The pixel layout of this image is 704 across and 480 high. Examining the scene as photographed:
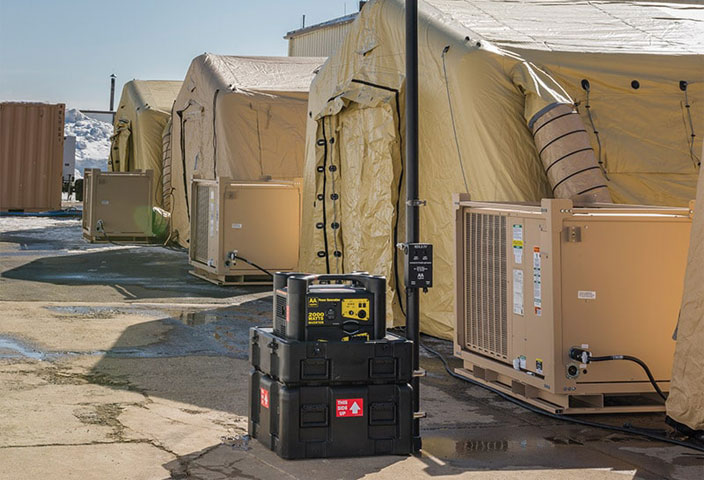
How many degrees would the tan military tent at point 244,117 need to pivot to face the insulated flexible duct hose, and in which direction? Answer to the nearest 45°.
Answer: approximately 45° to its left

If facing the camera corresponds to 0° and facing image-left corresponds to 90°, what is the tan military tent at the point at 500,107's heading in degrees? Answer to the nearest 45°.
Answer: approximately 45°

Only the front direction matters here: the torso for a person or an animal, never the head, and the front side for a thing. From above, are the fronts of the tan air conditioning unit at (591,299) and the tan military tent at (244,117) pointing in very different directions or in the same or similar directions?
same or similar directions

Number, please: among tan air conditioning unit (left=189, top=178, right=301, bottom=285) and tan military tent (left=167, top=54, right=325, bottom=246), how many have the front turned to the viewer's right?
0

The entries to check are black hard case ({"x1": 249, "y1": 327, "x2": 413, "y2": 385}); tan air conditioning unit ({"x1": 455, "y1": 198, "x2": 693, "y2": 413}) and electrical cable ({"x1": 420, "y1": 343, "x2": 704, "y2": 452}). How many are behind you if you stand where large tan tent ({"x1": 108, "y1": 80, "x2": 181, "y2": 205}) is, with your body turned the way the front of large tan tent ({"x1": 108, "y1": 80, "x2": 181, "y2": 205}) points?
0

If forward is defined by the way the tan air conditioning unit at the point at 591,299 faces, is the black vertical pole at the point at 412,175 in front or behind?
in front

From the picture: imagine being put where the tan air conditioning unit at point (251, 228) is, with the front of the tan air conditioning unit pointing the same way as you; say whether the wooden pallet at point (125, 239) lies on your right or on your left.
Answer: on your right

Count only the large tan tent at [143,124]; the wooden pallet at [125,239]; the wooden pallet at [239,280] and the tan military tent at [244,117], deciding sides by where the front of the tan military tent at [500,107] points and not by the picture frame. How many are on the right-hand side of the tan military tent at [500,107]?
4

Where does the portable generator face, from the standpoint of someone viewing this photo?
facing the viewer

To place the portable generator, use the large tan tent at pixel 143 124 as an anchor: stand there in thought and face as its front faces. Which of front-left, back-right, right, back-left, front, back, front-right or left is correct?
front-left

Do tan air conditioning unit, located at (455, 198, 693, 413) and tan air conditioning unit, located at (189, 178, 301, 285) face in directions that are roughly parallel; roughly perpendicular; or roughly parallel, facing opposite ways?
roughly parallel

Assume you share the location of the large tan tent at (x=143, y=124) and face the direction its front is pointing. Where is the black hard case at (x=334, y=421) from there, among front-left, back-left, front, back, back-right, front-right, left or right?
front-left

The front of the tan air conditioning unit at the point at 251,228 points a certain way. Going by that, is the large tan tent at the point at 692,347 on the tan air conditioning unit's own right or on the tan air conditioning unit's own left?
on the tan air conditioning unit's own left

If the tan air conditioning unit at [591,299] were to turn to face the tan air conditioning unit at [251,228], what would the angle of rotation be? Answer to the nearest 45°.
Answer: approximately 90° to its right
